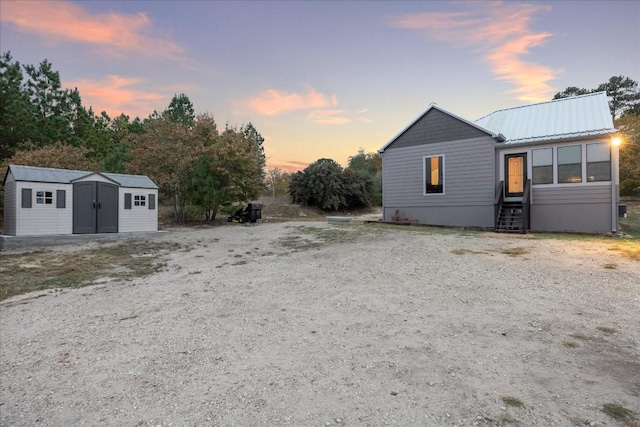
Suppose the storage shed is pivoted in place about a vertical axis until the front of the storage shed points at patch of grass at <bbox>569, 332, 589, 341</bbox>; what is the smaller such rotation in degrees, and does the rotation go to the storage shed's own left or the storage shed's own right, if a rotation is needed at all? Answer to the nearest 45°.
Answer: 0° — it already faces it

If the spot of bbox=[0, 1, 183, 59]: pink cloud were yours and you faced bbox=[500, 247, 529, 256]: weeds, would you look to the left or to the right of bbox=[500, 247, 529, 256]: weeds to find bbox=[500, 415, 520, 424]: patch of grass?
right

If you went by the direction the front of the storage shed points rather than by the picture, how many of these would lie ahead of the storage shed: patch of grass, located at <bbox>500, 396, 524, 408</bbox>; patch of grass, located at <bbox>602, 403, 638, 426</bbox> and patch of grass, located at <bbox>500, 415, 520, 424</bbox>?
3

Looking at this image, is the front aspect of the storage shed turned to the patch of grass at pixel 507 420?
yes

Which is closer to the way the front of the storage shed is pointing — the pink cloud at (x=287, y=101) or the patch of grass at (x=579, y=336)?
the patch of grass

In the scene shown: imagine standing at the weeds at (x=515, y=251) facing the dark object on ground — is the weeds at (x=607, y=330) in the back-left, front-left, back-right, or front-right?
back-left
